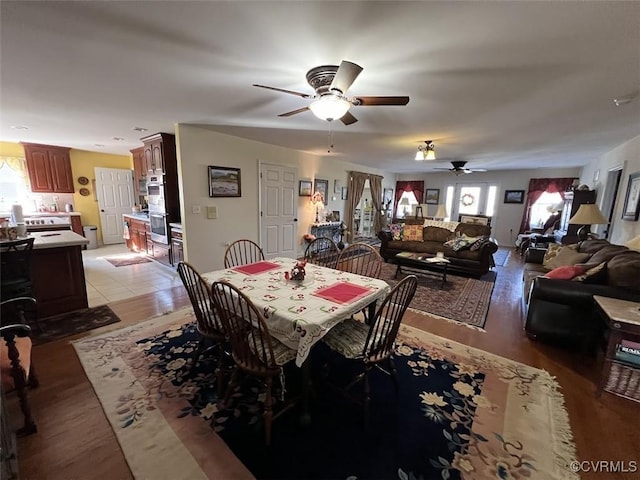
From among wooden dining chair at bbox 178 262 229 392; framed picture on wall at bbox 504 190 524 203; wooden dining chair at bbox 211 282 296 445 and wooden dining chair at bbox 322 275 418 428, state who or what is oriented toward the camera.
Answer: the framed picture on wall

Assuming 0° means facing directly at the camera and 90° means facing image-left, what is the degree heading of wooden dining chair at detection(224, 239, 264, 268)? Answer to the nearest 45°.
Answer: approximately 315°

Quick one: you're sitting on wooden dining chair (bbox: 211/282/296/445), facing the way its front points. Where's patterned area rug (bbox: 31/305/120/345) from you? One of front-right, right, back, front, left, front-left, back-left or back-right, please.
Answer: left

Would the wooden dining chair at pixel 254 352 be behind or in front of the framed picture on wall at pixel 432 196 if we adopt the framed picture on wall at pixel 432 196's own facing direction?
in front

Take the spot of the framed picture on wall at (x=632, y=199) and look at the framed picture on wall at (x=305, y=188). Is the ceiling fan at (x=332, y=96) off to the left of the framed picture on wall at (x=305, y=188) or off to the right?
left

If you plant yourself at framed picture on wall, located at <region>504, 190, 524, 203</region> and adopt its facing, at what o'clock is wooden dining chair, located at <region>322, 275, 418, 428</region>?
The wooden dining chair is roughly at 12 o'clock from the framed picture on wall.

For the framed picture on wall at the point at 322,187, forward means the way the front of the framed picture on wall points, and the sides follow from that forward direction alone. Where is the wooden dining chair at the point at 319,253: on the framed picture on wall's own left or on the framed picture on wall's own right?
on the framed picture on wall's own right

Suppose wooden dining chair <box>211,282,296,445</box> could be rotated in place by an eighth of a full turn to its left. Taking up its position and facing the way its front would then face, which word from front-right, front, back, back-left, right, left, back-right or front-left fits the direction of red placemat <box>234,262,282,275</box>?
front

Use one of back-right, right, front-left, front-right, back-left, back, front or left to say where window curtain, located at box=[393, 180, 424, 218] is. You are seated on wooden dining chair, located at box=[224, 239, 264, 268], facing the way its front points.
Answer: left

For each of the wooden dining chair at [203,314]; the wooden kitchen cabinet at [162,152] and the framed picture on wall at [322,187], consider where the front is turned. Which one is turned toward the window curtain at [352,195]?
the wooden dining chair

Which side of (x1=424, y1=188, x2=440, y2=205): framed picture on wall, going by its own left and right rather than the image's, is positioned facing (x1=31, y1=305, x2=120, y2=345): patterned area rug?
front

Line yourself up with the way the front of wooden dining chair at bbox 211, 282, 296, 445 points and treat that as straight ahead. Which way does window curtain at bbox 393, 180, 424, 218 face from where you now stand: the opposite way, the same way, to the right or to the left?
the opposite way

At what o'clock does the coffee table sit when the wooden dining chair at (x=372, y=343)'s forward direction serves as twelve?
The coffee table is roughly at 2 o'clock from the wooden dining chair.

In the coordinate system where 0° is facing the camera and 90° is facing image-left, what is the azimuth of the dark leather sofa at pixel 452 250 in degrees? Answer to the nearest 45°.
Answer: approximately 45°

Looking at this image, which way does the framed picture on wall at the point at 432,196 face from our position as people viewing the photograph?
facing the viewer

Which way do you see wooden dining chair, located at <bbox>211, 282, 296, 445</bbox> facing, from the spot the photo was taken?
facing away from the viewer and to the right of the viewer

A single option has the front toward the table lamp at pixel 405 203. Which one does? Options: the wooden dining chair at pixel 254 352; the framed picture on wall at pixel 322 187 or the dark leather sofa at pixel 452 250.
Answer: the wooden dining chair

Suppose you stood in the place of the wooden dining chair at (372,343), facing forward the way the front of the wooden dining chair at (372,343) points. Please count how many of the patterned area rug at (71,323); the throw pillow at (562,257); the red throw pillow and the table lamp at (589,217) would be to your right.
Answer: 3
